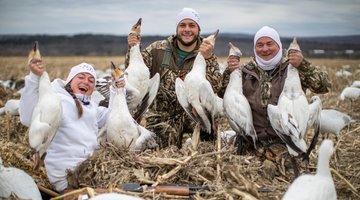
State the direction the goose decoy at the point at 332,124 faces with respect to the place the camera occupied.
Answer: facing to the left of the viewer

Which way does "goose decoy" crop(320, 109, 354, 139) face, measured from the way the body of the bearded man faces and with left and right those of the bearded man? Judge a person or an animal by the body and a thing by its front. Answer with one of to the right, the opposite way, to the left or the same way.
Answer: to the right

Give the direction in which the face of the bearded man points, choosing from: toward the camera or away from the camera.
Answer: toward the camera

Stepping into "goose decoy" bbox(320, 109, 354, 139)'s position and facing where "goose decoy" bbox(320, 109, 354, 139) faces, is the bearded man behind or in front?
in front

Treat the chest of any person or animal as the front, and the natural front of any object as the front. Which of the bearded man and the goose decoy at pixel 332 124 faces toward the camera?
the bearded man

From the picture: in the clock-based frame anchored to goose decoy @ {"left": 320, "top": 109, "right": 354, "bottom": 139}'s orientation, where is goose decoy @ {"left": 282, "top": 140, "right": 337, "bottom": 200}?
goose decoy @ {"left": 282, "top": 140, "right": 337, "bottom": 200} is roughly at 9 o'clock from goose decoy @ {"left": 320, "top": 109, "right": 354, "bottom": 139}.

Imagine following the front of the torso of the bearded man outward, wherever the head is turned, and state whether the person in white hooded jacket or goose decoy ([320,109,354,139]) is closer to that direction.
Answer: the person in white hooded jacket

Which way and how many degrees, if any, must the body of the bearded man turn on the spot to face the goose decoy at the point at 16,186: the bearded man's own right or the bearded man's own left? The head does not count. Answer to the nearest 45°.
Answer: approximately 45° to the bearded man's own right

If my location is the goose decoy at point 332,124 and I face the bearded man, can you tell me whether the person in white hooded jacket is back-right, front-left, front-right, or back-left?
front-left

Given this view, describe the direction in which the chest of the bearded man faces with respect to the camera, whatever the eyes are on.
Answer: toward the camera
